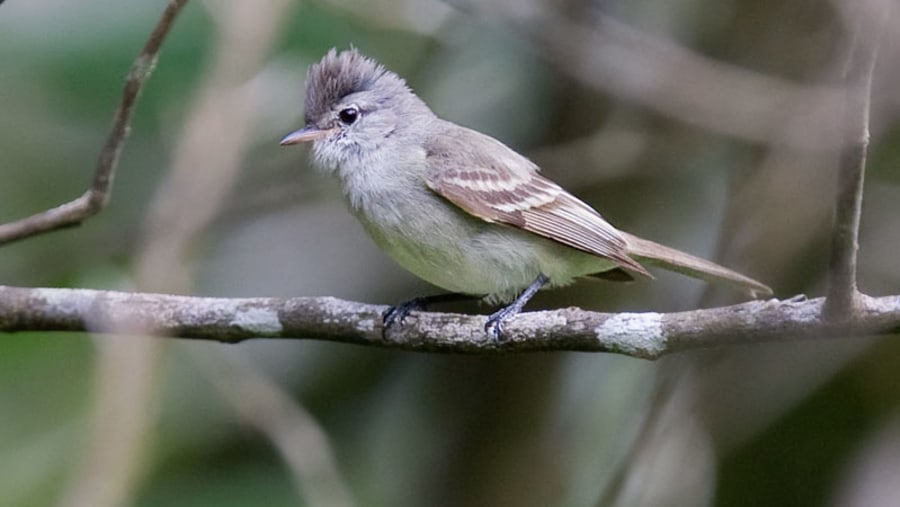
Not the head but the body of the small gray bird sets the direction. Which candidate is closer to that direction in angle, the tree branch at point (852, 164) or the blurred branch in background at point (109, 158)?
the blurred branch in background

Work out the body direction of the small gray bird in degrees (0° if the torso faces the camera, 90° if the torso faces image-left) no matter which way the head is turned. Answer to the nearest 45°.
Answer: approximately 90°

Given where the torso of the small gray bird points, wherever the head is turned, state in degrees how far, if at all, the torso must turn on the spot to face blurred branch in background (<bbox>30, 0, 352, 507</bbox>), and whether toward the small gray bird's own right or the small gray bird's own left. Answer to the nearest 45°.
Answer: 0° — it already faces it
